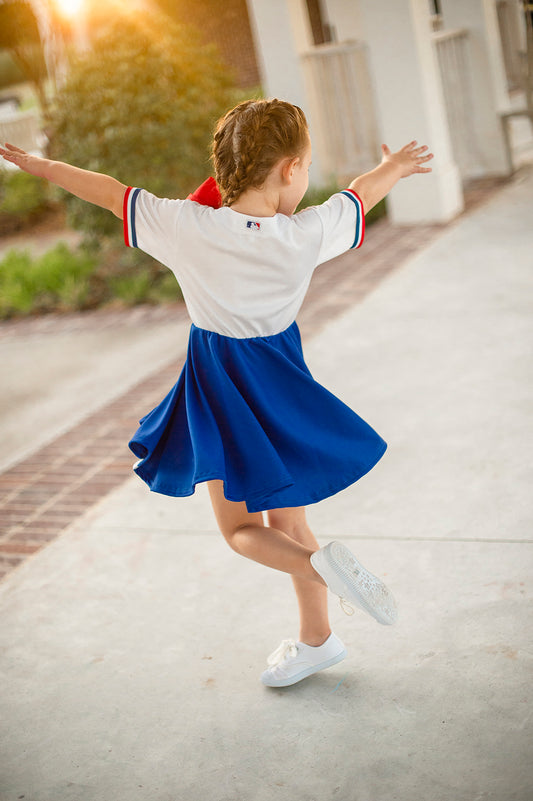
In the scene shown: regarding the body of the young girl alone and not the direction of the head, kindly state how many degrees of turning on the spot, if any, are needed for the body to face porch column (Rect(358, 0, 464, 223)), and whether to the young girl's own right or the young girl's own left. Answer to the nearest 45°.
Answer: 0° — they already face it

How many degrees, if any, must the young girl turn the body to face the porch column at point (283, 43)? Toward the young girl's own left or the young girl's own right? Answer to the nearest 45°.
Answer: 0° — they already face it

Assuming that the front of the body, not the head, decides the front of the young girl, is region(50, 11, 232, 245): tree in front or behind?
in front

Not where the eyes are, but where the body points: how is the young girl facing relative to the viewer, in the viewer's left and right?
facing away from the viewer

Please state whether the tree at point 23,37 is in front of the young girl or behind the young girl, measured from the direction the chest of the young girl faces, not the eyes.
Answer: in front

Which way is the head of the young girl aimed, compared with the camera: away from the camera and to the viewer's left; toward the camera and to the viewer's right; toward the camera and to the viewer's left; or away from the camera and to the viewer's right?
away from the camera and to the viewer's right

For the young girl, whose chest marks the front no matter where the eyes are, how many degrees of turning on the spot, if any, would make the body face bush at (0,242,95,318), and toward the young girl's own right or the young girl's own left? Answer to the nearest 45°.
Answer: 0° — they already face it

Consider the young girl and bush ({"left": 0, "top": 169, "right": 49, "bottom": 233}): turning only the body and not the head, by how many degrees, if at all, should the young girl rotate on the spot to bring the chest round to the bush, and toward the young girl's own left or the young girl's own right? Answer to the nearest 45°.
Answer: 0° — they already face it
